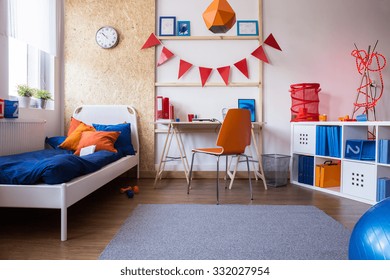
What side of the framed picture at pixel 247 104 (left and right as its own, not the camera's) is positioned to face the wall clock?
right

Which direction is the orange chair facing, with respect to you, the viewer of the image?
facing away from the viewer and to the left of the viewer

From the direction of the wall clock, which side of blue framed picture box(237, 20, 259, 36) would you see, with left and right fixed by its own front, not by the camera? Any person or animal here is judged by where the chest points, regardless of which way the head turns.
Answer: right

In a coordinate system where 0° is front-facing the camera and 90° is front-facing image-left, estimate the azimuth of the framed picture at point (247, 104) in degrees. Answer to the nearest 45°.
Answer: approximately 0°

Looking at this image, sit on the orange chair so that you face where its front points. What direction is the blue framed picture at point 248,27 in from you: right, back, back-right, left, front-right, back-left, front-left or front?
front-right

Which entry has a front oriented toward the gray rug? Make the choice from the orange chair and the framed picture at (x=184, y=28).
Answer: the framed picture

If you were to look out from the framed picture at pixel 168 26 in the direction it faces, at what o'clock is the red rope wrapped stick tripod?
The red rope wrapped stick tripod is roughly at 9 o'clock from the framed picture.
